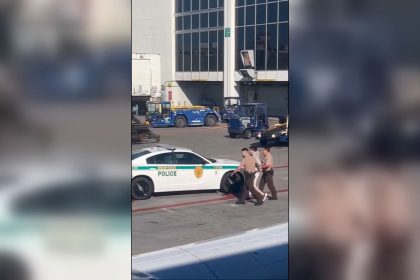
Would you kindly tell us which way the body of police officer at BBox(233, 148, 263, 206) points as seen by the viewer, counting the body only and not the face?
to the viewer's left

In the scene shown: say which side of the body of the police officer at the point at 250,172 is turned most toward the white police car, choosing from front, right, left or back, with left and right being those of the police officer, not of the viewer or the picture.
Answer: front

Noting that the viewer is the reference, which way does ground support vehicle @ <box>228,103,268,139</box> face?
facing the viewer and to the left of the viewer

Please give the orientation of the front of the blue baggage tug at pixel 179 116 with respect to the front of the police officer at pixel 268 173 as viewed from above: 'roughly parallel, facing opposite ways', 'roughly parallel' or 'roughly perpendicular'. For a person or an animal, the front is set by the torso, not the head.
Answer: roughly parallel

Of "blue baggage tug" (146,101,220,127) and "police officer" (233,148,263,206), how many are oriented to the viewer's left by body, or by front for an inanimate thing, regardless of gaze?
2

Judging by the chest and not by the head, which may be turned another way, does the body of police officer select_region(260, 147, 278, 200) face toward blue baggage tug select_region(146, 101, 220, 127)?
no

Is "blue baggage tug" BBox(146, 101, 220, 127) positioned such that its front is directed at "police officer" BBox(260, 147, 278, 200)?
no

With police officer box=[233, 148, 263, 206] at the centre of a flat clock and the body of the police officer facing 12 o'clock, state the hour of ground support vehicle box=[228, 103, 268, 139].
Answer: The ground support vehicle is roughly at 3 o'clock from the police officer.

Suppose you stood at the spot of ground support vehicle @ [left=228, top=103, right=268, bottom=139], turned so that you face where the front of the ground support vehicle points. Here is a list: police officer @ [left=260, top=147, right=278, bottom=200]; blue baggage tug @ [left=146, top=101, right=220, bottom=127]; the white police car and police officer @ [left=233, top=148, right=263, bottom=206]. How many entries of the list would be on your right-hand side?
1

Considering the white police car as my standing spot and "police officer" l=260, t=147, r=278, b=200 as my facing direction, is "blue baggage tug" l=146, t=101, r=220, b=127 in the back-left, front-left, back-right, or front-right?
back-left

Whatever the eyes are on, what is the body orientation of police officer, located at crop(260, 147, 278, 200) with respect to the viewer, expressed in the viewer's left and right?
facing to the left of the viewer

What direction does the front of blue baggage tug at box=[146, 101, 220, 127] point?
to the viewer's left
